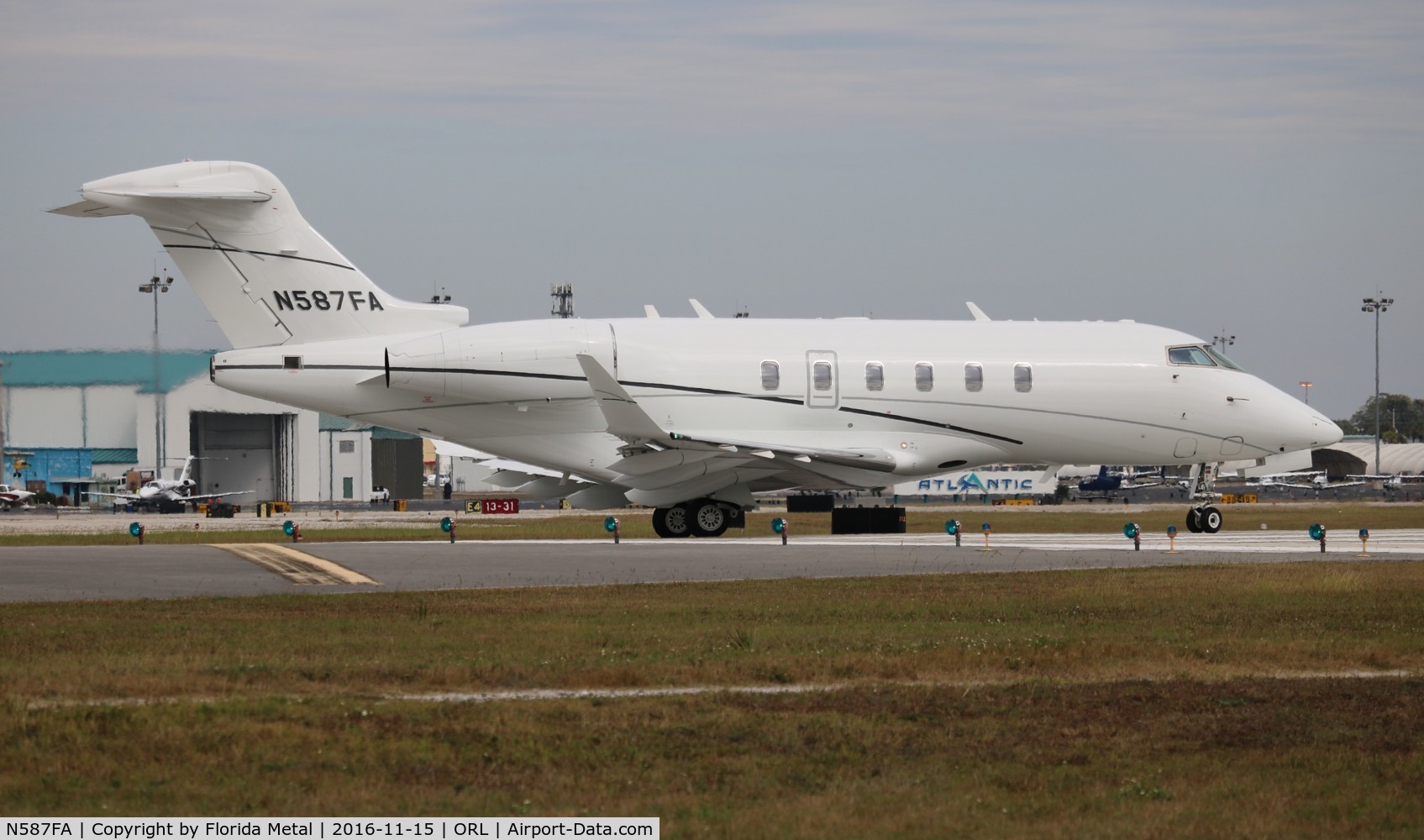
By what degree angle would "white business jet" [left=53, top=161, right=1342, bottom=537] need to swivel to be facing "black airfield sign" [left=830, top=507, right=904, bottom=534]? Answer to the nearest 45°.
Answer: approximately 45° to its left

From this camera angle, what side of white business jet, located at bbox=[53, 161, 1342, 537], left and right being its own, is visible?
right

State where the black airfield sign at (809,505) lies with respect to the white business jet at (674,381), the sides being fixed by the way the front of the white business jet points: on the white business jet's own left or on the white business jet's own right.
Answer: on the white business jet's own left
